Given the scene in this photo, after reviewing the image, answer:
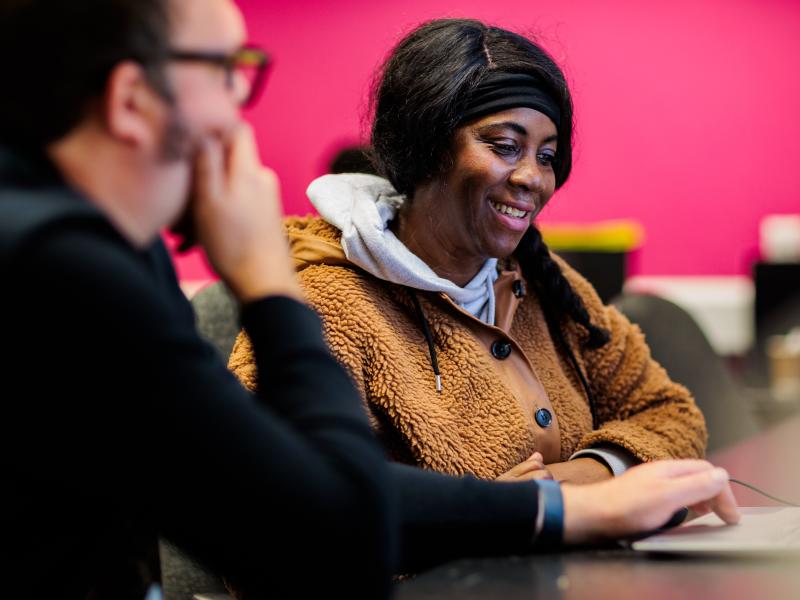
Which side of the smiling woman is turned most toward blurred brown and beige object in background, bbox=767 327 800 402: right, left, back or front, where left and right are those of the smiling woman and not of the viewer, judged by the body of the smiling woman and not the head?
left

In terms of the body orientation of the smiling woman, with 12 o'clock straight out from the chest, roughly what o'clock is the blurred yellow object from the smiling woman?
The blurred yellow object is roughly at 8 o'clock from the smiling woman.

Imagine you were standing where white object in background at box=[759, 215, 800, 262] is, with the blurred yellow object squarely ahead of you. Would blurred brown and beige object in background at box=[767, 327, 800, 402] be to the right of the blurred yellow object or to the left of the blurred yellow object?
left

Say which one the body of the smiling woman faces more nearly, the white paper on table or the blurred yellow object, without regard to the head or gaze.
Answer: the white paper on table

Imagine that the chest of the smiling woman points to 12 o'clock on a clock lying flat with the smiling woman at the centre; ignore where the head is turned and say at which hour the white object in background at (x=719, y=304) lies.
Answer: The white object in background is roughly at 8 o'clock from the smiling woman.

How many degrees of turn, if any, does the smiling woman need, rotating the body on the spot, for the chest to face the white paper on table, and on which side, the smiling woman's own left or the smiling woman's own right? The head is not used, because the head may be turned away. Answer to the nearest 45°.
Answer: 0° — they already face it

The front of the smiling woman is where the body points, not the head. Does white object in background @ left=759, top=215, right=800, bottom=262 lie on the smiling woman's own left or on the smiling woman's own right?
on the smiling woman's own left

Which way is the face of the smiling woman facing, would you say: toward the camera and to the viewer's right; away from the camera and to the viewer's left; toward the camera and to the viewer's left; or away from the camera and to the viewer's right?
toward the camera and to the viewer's right

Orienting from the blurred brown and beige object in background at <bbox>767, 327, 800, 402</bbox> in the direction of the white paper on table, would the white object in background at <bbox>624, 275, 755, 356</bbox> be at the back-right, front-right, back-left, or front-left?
back-right

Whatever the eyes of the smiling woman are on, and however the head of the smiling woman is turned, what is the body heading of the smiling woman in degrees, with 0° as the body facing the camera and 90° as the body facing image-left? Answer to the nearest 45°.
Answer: approximately 315°
